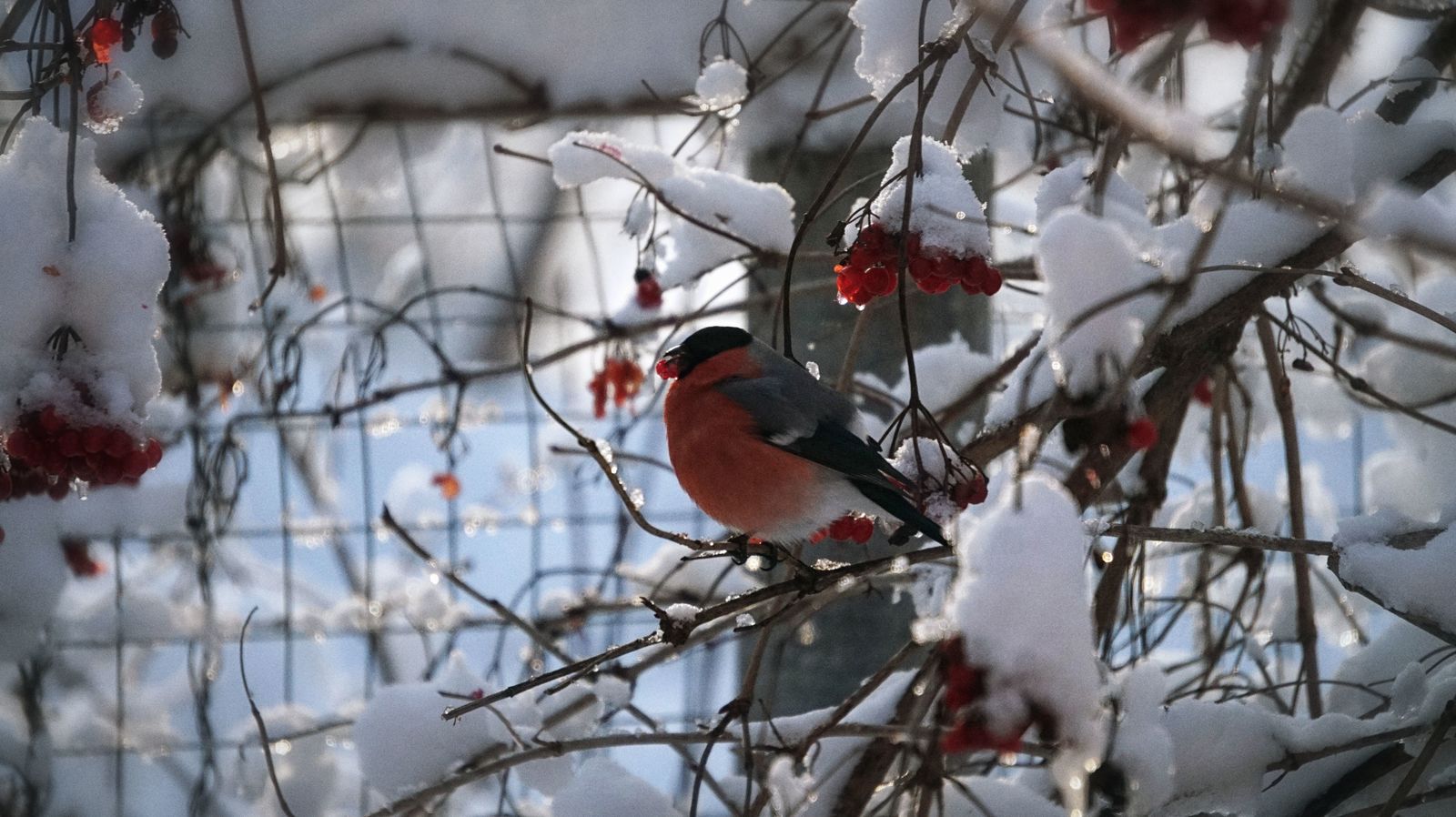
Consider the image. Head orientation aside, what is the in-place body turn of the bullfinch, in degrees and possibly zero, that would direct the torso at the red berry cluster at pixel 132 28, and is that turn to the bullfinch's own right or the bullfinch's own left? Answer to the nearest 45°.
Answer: approximately 45° to the bullfinch's own left

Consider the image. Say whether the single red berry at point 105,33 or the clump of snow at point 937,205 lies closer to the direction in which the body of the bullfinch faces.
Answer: the single red berry

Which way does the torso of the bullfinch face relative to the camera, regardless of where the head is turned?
to the viewer's left

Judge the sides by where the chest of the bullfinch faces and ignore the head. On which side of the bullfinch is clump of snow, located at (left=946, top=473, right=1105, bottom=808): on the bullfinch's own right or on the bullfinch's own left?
on the bullfinch's own left
